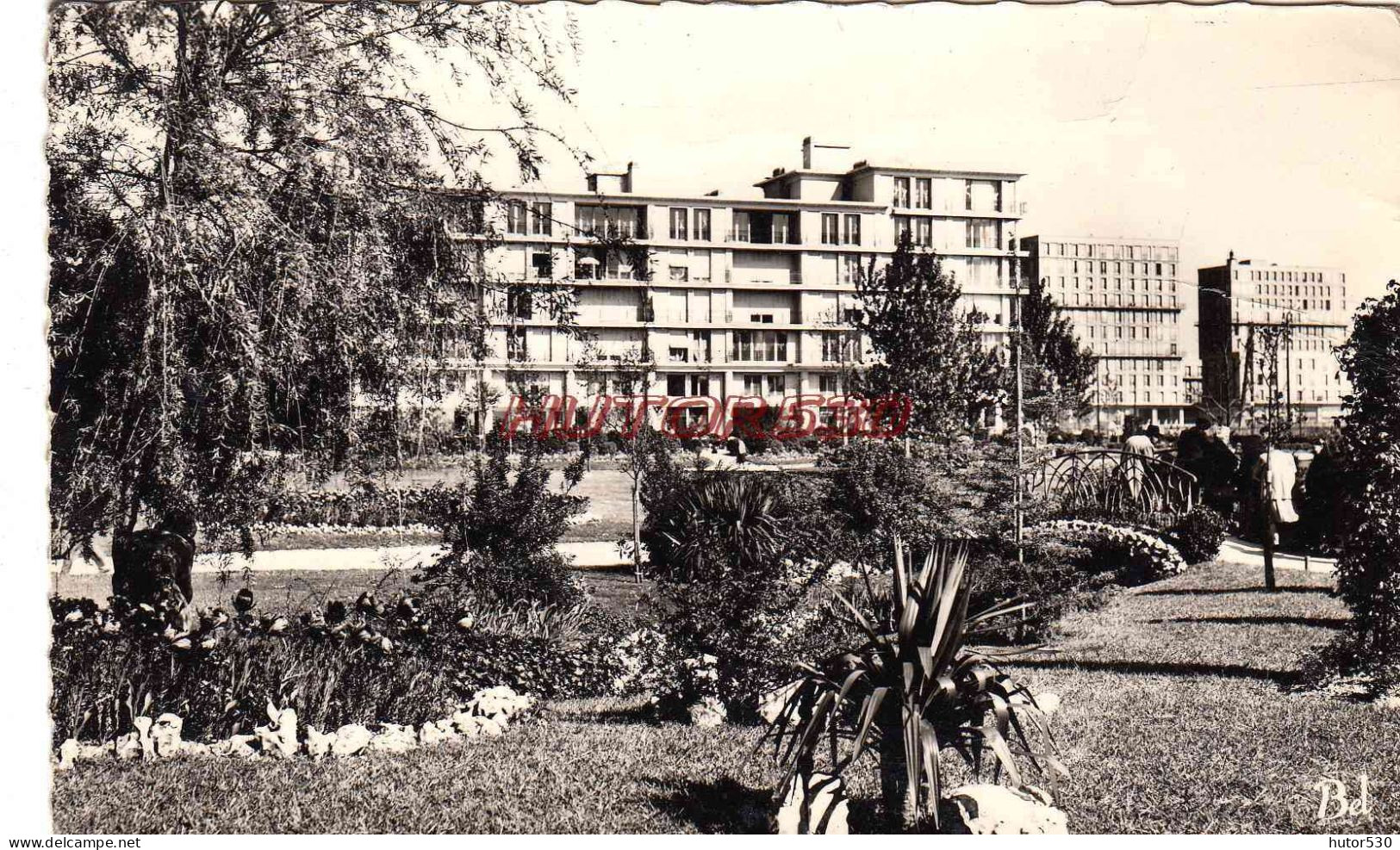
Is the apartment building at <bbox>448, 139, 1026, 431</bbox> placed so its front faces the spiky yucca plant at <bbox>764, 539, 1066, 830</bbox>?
yes

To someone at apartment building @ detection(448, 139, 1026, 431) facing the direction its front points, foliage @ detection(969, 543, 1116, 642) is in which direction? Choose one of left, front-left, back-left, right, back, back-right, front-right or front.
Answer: front

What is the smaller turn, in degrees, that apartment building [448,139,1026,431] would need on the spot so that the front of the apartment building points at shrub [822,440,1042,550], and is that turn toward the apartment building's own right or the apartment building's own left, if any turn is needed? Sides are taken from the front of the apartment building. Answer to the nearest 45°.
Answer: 0° — it already faces it

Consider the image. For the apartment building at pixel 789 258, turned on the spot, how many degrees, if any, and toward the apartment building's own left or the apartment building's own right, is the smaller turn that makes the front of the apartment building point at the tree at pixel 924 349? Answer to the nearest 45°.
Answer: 0° — it already faces it

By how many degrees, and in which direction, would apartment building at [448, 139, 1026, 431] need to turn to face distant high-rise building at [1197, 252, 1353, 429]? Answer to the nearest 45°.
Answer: approximately 90° to its left

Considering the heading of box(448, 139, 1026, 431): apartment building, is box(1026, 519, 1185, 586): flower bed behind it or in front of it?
in front

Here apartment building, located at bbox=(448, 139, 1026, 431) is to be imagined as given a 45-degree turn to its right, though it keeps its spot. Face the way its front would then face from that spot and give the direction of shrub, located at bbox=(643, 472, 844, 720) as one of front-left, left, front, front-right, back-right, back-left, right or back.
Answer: front-left

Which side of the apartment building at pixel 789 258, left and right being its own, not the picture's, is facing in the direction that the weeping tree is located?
front

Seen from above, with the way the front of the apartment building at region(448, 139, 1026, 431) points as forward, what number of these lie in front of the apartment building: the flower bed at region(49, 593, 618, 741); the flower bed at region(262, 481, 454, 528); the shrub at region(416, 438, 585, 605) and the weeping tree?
4

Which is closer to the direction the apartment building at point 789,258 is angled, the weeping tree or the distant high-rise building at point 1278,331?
the weeping tree

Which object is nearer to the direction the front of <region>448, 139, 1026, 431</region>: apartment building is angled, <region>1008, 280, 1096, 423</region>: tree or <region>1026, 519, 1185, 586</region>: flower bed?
the flower bed

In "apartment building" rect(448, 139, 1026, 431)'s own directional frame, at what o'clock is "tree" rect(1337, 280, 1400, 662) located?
The tree is roughly at 12 o'clock from the apartment building.

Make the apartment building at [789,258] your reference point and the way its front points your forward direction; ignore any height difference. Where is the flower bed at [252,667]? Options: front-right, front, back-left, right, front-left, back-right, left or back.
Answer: front

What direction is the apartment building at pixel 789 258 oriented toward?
toward the camera

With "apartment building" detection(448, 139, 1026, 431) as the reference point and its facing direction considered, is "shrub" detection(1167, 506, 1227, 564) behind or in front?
in front

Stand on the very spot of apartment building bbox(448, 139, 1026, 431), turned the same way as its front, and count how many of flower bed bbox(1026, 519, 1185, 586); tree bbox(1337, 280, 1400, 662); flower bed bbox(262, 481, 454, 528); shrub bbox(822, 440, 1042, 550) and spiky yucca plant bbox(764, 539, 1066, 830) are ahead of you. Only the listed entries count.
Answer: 5
